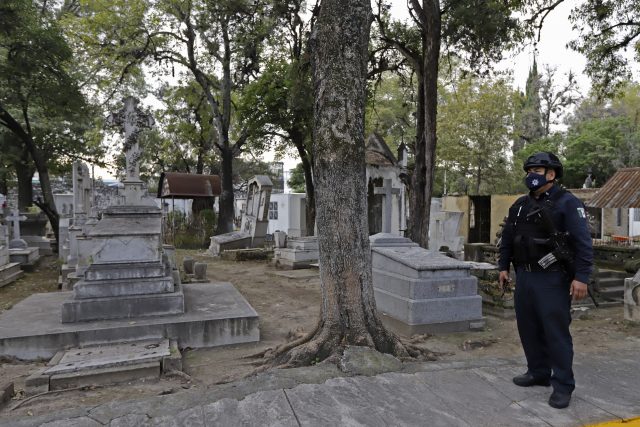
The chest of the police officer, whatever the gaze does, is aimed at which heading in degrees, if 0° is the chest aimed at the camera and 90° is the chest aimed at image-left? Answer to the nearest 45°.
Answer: approximately 45°

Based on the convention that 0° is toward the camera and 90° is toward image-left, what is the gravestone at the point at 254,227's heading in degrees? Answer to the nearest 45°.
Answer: approximately 45°

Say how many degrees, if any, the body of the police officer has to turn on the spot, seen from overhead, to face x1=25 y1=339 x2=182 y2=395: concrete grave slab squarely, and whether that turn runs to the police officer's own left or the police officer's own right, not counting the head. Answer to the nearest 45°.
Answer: approximately 45° to the police officer's own right

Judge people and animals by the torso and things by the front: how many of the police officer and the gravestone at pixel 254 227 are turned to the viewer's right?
0

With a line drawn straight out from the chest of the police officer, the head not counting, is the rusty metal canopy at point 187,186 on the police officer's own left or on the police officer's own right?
on the police officer's own right

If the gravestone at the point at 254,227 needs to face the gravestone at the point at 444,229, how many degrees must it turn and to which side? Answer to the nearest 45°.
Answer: approximately 90° to its left

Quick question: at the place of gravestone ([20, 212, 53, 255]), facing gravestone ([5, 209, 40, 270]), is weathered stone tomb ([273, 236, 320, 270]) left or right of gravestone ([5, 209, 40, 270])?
left

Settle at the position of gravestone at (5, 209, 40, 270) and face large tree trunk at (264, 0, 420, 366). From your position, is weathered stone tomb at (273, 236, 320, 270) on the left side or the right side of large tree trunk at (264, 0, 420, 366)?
left

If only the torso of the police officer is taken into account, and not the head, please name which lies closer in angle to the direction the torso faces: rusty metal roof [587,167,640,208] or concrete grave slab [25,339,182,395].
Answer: the concrete grave slab

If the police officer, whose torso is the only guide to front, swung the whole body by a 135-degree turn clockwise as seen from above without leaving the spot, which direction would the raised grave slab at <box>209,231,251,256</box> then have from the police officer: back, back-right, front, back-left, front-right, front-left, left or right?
front-left

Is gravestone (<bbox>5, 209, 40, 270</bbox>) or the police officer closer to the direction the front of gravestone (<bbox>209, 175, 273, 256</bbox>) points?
the gravestone
